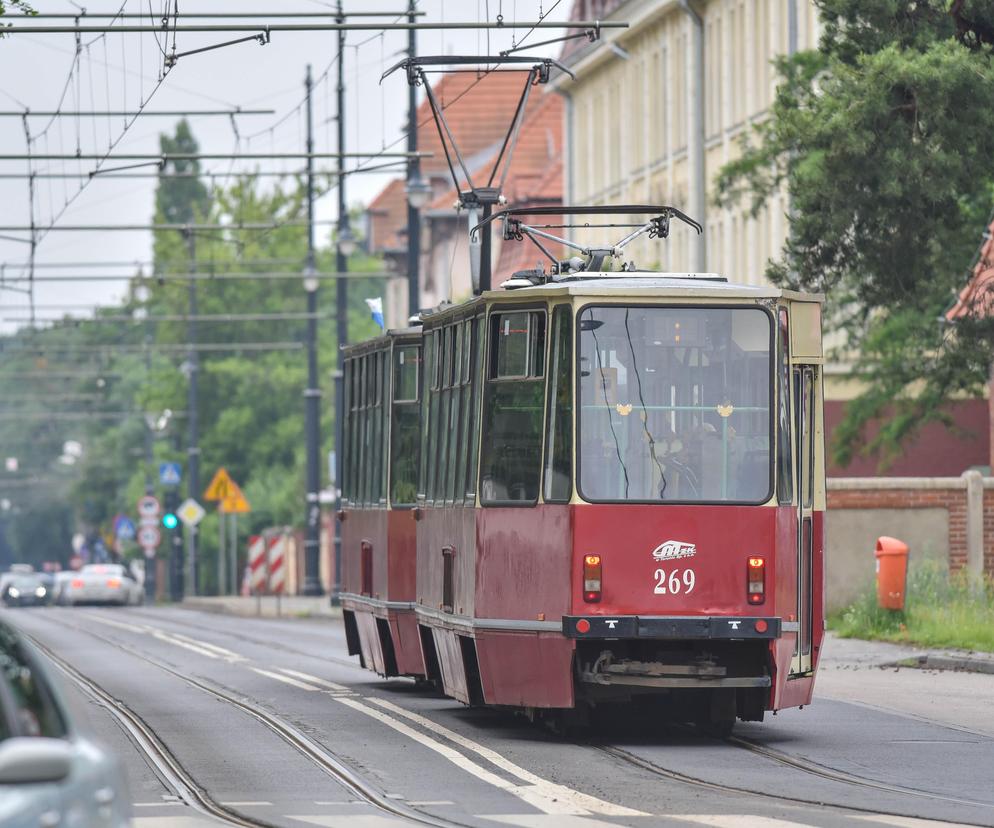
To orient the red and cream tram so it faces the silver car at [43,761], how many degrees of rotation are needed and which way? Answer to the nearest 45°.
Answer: approximately 180°

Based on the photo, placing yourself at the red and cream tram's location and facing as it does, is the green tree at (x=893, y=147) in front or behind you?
in front

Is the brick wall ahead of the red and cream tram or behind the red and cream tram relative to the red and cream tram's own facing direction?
ahead

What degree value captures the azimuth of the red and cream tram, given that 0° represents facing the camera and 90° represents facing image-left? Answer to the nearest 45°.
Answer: approximately 180°
